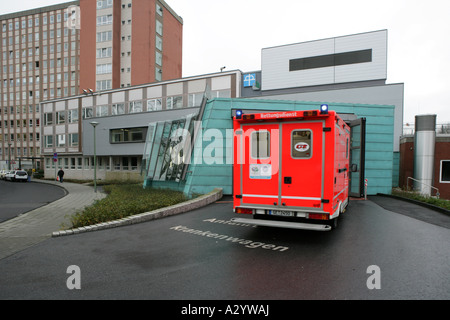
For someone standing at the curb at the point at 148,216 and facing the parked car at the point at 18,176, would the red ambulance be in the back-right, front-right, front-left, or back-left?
back-right

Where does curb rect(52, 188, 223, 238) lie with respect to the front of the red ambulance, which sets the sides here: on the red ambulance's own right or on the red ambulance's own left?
on the red ambulance's own left

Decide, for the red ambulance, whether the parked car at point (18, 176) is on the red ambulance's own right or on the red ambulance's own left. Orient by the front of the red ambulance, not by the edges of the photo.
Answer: on the red ambulance's own left

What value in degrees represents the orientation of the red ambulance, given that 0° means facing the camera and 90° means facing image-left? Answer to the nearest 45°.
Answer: approximately 180°
